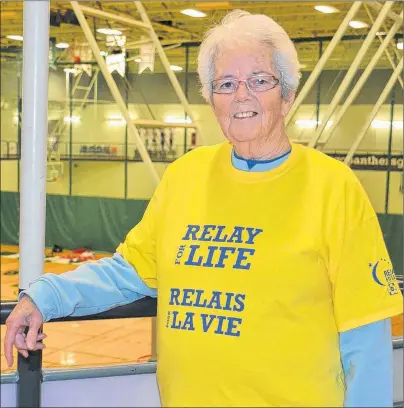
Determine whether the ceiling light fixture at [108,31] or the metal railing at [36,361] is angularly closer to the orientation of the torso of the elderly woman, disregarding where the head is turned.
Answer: the metal railing

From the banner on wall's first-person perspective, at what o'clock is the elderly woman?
The elderly woman is roughly at 12 o'clock from the banner on wall.

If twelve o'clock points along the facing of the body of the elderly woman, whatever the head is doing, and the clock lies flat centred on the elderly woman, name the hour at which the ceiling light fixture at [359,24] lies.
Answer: The ceiling light fixture is roughly at 5 o'clock from the elderly woman.

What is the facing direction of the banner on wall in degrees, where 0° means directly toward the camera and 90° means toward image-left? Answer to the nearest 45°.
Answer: approximately 0°

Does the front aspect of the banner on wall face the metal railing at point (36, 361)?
yes

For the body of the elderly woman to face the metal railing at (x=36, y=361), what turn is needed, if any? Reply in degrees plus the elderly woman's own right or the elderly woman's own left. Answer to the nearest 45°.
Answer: approximately 90° to the elderly woman's own right

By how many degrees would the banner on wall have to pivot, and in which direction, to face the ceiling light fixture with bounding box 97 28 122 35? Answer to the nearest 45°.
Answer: approximately 45° to its right

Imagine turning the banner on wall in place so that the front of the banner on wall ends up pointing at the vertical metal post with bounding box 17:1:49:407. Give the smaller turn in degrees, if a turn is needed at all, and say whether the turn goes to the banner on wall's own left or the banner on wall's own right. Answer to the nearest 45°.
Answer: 0° — it already faces it

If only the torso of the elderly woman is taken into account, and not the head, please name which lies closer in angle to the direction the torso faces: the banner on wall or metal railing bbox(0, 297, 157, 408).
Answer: the metal railing
